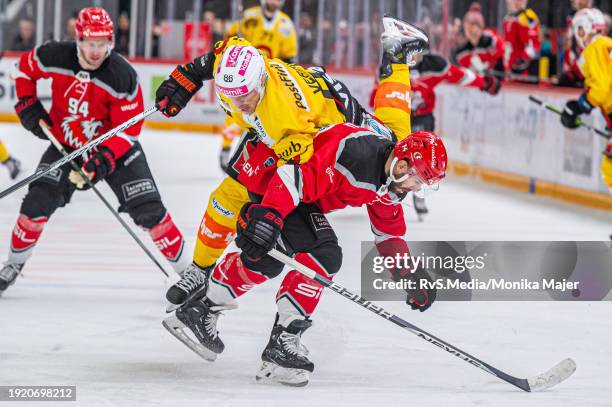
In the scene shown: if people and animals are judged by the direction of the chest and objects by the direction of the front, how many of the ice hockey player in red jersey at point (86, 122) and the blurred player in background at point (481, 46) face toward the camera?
2

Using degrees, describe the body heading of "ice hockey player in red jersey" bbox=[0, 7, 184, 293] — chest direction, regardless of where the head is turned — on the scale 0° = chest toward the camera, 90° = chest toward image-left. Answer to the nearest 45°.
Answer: approximately 0°

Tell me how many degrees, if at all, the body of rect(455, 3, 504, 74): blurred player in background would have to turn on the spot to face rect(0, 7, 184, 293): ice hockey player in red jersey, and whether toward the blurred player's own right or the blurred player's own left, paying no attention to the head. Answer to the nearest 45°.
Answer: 0° — they already face them

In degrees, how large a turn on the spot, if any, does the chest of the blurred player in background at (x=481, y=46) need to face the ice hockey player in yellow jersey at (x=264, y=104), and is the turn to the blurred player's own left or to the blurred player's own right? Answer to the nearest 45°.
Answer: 0° — they already face them

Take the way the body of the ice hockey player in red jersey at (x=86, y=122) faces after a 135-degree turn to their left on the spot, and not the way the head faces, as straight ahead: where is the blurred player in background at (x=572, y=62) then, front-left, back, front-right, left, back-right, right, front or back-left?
front

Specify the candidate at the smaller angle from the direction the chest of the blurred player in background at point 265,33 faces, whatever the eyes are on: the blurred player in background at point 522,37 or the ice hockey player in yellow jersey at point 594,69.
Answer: the ice hockey player in yellow jersey

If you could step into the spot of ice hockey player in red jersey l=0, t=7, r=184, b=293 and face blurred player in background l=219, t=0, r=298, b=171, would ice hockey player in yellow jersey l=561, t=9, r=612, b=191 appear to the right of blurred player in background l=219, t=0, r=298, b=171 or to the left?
right

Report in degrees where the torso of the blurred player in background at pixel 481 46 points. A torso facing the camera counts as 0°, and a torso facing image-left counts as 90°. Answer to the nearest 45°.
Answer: approximately 0°

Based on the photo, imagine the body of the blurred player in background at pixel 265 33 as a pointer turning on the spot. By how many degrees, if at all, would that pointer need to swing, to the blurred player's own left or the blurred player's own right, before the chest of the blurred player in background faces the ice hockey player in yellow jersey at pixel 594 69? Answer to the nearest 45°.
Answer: approximately 45° to the blurred player's own left
